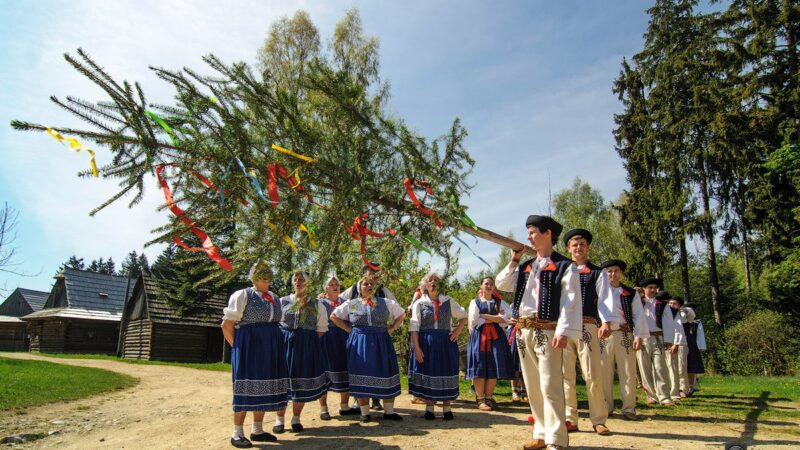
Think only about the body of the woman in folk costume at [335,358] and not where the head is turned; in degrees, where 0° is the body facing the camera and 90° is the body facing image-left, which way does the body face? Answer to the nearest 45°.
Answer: approximately 315°

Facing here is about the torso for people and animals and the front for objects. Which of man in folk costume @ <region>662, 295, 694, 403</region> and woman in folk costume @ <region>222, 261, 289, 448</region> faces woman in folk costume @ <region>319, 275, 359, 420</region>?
the man in folk costume

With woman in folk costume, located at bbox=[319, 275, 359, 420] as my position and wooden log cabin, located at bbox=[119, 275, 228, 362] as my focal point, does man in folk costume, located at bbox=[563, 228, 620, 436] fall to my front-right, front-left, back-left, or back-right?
back-right

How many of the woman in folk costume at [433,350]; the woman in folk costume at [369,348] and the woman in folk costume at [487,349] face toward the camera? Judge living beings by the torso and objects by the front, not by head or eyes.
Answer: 3

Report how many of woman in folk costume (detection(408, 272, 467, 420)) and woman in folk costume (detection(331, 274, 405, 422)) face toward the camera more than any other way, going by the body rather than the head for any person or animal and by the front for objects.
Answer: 2

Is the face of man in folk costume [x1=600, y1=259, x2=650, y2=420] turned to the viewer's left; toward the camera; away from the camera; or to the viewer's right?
toward the camera

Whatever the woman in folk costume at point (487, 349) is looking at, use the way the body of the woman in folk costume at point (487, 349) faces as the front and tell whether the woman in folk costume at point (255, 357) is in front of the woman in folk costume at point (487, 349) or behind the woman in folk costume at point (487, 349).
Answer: in front

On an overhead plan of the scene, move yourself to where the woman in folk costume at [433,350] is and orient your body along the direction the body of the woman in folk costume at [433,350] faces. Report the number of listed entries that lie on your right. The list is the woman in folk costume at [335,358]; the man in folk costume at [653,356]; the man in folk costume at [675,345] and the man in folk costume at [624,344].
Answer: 1

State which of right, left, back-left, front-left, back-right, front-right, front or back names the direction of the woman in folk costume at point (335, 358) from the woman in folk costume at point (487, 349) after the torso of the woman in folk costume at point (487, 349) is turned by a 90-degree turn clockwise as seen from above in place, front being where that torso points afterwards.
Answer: front-left

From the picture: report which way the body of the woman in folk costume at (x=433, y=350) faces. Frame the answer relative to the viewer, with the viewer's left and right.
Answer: facing the viewer

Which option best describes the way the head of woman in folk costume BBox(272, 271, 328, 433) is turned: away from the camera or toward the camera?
toward the camera

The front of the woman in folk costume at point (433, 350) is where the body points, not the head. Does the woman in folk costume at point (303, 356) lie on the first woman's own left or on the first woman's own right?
on the first woman's own right

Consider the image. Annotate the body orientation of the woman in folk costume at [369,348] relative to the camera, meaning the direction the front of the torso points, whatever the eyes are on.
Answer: toward the camera

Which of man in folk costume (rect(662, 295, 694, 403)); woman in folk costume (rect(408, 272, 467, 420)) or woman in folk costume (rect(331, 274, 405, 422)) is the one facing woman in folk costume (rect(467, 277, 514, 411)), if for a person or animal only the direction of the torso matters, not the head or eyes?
the man in folk costume

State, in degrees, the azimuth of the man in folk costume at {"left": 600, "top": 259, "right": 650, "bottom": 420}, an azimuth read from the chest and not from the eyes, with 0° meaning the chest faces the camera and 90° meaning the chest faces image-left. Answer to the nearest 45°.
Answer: approximately 45°

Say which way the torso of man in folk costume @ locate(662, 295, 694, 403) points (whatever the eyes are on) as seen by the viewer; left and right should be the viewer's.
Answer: facing the viewer and to the left of the viewer
